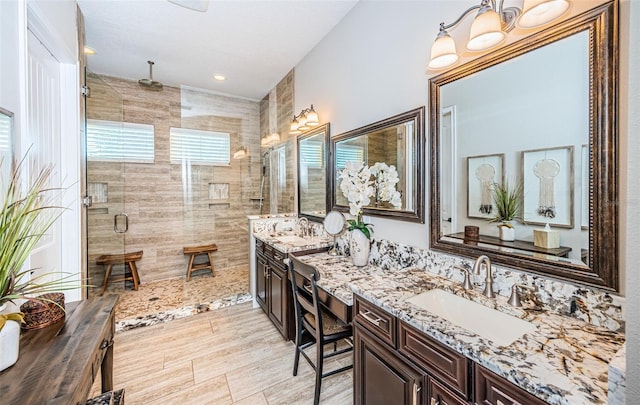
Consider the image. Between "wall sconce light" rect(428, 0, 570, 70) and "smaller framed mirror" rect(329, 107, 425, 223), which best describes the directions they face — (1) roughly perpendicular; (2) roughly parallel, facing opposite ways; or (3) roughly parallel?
roughly parallel

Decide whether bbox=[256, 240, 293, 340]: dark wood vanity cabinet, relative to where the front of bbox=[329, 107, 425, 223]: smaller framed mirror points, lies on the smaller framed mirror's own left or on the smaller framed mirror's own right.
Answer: on the smaller framed mirror's own right

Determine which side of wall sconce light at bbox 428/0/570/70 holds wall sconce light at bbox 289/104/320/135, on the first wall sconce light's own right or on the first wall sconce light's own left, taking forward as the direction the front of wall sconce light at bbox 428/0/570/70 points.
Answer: on the first wall sconce light's own right

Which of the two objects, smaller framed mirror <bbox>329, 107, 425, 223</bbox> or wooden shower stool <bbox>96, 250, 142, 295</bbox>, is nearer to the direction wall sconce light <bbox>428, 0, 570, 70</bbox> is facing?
the wooden shower stool

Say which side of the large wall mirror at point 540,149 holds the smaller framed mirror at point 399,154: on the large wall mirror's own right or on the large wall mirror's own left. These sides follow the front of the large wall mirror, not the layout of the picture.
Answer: on the large wall mirror's own right

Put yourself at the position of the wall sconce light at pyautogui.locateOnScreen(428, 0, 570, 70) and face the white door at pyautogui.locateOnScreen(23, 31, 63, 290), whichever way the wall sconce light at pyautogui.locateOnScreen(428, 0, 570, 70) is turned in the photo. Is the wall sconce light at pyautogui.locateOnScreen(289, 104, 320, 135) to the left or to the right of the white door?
right

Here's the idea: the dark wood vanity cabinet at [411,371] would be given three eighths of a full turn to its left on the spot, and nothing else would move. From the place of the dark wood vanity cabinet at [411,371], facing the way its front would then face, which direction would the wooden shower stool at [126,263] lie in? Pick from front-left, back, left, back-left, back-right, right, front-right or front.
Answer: back

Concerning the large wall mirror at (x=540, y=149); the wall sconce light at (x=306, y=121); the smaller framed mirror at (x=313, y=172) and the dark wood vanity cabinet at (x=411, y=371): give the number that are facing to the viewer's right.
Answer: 0

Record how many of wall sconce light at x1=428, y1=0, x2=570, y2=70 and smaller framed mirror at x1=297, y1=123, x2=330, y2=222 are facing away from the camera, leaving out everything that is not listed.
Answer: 0

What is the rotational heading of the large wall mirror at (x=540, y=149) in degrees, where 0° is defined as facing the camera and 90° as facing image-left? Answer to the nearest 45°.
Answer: approximately 45°

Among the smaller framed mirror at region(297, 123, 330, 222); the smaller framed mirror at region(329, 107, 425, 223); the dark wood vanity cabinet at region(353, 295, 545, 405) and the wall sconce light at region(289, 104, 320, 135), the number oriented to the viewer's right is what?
0

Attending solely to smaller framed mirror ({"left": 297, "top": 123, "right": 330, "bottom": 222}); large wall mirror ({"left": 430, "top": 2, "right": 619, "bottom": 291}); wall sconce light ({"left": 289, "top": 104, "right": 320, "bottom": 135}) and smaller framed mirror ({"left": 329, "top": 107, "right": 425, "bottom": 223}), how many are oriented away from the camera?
0

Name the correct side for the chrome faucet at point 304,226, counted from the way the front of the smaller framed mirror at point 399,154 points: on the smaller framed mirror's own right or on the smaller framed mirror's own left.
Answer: on the smaller framed mirror's own right
